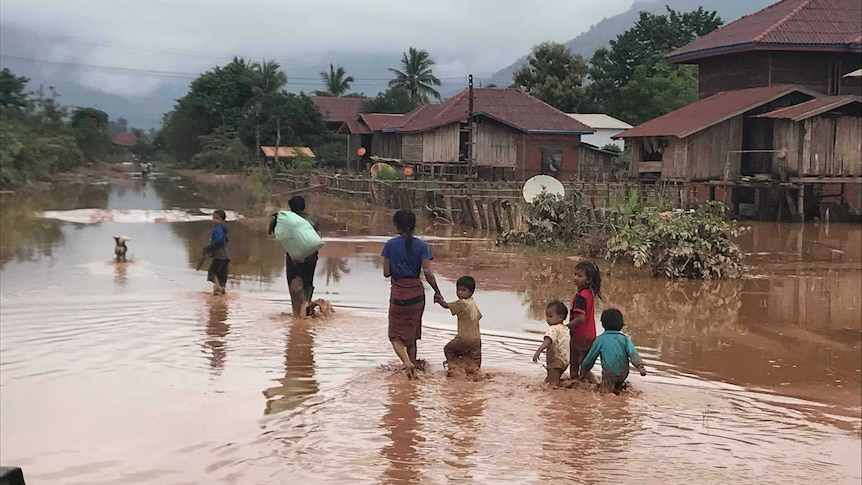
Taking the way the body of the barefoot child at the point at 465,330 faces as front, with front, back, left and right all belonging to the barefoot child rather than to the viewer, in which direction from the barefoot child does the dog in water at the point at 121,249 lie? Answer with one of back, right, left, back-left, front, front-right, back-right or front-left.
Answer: front

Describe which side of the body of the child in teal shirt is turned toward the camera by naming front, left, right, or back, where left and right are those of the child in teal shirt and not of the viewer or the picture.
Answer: back

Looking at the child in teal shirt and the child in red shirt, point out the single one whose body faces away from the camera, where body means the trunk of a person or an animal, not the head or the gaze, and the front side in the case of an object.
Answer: the child in teal shirt

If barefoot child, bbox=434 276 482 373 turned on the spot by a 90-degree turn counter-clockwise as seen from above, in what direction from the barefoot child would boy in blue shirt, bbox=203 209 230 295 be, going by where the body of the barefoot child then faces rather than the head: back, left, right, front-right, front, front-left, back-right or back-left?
right

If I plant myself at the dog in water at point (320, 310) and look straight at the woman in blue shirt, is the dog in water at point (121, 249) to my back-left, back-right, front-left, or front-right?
back-right

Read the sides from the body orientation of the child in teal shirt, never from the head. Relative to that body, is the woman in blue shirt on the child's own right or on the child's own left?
on the child's own left

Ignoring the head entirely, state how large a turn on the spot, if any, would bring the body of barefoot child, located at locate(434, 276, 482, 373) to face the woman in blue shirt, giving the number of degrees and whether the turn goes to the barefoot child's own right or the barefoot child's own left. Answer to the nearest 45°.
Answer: approximately 45° to the barefoot child's own left

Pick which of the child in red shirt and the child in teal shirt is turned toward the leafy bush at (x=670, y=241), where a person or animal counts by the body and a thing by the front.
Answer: the child in teal shirt

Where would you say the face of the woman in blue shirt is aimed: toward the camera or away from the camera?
away from the camera

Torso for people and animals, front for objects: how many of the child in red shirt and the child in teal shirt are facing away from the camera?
1

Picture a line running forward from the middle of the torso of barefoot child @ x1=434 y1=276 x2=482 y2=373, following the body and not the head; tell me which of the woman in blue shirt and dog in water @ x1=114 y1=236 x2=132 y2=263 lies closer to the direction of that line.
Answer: the dog in water

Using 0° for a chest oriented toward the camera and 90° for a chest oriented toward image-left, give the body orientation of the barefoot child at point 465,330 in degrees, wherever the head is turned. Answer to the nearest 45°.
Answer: approximately 135°

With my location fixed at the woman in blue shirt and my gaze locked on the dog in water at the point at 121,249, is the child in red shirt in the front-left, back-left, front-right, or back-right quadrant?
back-right

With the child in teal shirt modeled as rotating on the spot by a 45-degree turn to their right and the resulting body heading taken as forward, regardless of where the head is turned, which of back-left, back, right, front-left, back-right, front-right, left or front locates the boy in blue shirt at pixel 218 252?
left

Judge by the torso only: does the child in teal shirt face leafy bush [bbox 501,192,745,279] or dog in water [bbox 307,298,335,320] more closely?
the leafy bush
